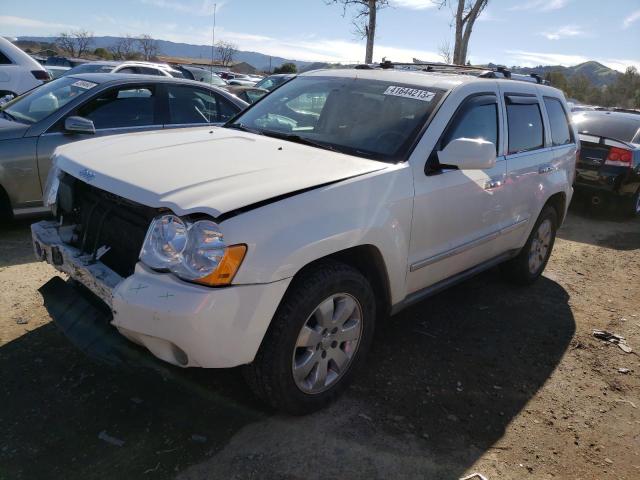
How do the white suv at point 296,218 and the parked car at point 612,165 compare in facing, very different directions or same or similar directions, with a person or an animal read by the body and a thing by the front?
very different directions

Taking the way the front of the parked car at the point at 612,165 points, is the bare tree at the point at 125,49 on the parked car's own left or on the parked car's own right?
on the parked car's own left

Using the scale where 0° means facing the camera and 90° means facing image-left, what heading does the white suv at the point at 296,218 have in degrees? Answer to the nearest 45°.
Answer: approximately 45°

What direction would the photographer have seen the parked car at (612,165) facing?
facing away from the viewer and to the right of the viewer

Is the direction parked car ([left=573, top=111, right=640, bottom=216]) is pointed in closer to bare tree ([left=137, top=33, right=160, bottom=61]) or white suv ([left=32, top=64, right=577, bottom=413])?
the bare tree

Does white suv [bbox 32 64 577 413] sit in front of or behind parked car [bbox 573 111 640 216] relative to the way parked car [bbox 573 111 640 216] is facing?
behind

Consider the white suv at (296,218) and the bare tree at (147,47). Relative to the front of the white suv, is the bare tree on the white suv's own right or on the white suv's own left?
on the white suv's own right

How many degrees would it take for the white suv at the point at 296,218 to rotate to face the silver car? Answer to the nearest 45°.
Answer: approximately 90° to its right
